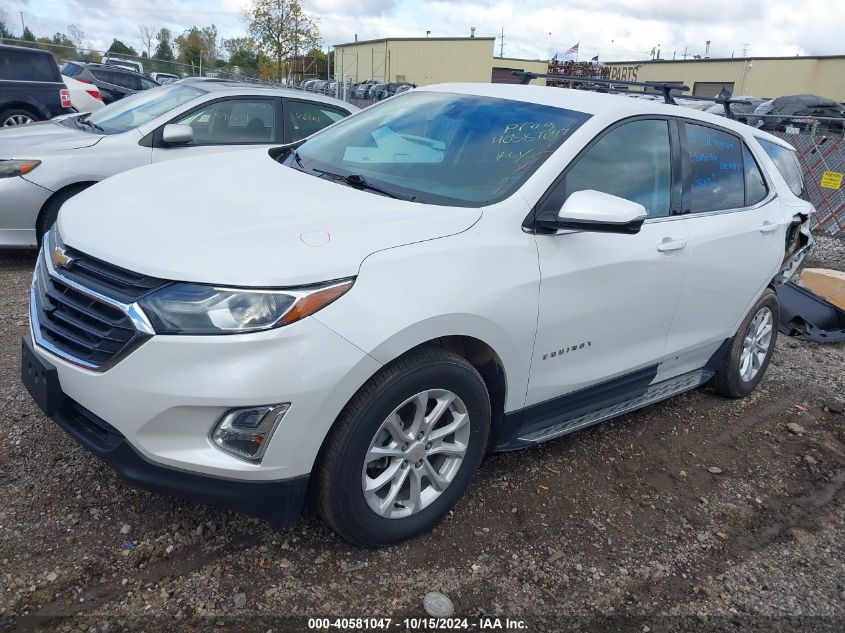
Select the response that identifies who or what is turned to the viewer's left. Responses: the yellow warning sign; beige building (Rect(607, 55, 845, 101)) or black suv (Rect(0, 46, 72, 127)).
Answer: the black suv

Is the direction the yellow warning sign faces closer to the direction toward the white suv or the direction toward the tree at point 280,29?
the white suv

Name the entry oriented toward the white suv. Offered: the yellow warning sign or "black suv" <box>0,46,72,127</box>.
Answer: the yellow warning sign

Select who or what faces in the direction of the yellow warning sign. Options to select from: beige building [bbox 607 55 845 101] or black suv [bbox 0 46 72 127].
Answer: the beige building

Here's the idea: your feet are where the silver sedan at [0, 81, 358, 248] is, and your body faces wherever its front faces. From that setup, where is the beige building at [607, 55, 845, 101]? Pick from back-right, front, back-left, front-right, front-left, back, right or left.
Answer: back

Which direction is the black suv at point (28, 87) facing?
to the viewer's left

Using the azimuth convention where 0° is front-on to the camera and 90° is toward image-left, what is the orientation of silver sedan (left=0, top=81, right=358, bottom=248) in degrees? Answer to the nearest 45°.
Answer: approximately 45°

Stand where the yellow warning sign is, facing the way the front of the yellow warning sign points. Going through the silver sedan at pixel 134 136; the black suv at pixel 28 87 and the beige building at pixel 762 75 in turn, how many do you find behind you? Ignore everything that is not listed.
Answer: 1

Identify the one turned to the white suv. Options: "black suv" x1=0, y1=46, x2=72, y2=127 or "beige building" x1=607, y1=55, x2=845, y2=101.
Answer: the beige building

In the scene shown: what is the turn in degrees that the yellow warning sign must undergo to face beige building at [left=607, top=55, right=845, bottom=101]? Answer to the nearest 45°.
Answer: approximately 180°

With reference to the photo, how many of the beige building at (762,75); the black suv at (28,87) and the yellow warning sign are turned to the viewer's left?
1

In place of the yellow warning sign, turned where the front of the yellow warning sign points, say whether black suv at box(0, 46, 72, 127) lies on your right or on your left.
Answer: on your right

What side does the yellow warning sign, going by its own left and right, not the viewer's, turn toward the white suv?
front
